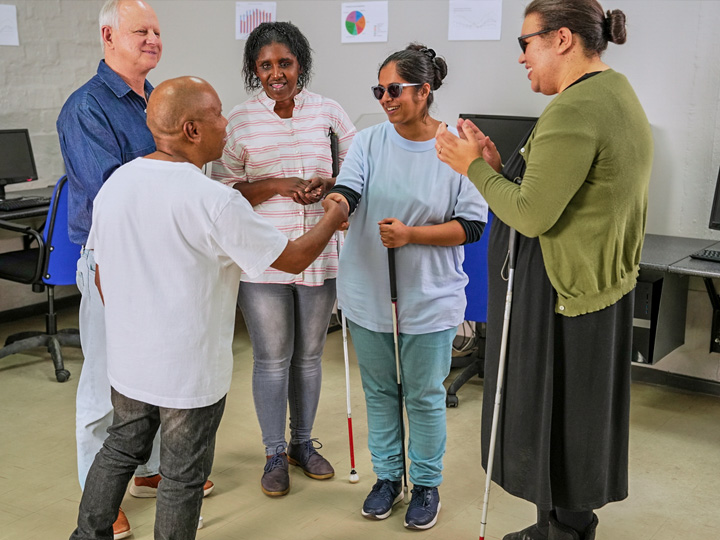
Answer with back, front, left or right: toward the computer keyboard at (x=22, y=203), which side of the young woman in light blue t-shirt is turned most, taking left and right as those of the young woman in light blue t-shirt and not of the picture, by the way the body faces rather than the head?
right

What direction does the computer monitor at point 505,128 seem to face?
toward the camera

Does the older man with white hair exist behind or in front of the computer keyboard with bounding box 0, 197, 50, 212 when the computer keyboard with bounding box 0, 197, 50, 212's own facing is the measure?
in front

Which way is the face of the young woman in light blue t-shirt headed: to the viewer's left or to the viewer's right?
to the viewer's left

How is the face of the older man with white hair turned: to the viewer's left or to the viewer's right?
to the viewer's right

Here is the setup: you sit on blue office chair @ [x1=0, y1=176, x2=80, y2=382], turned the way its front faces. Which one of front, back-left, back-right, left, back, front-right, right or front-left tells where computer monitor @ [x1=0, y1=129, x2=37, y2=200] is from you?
front-right

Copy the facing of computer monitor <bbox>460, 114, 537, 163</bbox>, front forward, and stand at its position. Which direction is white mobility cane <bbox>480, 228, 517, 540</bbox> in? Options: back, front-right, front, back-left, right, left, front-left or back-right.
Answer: front

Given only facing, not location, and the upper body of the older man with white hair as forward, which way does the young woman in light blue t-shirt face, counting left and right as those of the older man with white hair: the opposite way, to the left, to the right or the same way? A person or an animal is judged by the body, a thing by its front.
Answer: to the right

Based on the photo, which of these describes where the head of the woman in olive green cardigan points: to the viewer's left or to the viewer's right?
to the viewer's left

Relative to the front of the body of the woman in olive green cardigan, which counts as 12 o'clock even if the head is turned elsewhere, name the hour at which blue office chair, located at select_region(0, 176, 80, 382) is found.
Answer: The blue office chair is roughly at 1 o'clock from the woman in olive green cardigan.

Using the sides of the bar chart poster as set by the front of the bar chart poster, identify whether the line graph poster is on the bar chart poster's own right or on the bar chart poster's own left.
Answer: on the bar chart poster's own left

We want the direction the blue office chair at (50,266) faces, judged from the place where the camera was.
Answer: facing away from the viewer and to the left of the viewer

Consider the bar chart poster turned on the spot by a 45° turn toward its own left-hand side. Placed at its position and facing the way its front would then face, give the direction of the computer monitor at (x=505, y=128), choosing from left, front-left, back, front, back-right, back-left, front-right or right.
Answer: front

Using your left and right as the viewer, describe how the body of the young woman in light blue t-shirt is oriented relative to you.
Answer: facing the viewer and to the left of the viewer

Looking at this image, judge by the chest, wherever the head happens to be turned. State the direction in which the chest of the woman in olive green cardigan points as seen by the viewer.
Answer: to the viewer's left

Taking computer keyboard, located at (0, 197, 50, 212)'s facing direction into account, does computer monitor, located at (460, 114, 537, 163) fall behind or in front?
in front

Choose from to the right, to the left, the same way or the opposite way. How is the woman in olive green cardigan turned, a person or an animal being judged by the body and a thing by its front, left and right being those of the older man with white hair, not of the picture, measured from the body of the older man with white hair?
the opposite way

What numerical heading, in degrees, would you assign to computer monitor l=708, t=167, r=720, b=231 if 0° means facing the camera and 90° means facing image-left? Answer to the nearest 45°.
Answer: approximately 45°
